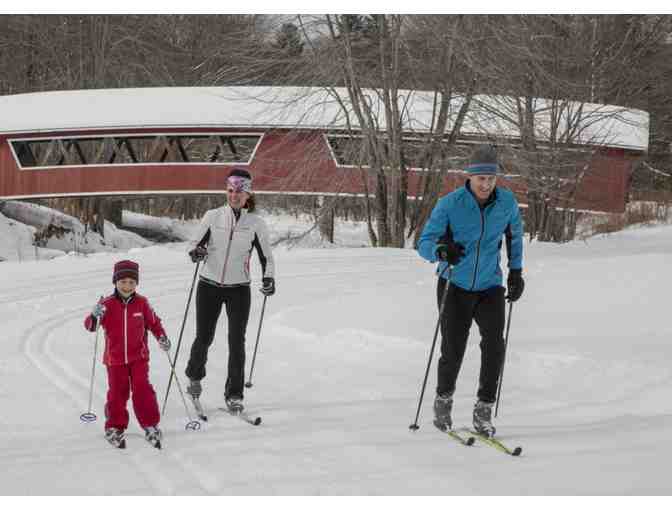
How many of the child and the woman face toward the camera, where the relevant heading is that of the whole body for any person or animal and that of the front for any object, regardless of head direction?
2

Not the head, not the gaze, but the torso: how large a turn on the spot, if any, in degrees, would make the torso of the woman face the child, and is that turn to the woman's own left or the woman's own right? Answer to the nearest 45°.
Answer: approximately 45° to the woman's own right

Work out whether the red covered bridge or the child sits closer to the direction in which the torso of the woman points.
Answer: the child

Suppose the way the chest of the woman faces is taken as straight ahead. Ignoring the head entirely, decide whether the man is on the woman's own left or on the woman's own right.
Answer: on the woman's own left

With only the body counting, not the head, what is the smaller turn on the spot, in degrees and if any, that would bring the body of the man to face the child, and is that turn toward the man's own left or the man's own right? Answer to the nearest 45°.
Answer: approximately 90° to the man's own right

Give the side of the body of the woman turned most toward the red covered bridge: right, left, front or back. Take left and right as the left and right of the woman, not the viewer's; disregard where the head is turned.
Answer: back

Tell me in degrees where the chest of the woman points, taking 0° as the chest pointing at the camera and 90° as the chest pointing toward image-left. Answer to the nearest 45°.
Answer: approximately 0°

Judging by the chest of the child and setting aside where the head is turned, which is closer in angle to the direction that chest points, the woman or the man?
the man

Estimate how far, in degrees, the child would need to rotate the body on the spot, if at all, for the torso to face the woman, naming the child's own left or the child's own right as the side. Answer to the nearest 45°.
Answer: approximately 135° to the child's own left

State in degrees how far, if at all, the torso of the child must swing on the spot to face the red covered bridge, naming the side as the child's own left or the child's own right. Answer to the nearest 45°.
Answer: approximately 180°
